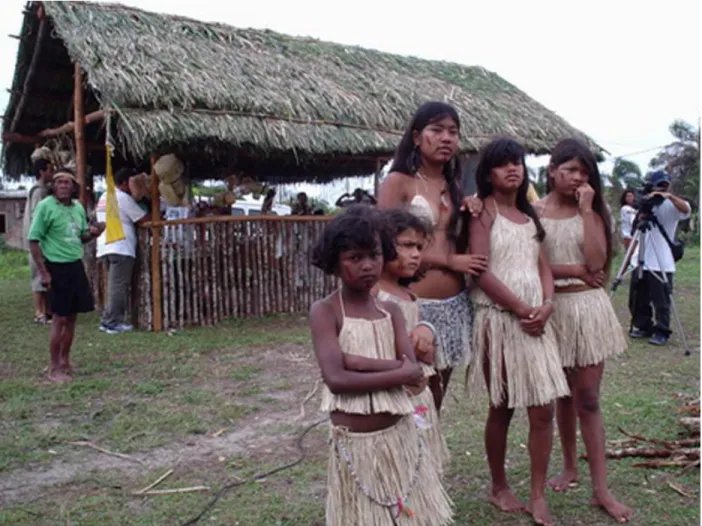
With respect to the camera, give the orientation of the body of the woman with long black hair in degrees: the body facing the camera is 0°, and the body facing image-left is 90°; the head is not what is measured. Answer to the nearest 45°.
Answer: approximately 315°

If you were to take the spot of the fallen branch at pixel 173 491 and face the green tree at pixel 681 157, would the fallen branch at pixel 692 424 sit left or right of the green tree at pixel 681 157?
right

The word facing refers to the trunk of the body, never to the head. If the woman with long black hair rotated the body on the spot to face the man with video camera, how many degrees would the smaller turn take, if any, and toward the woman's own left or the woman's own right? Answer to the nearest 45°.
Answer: approximately 90° to the woman's own left

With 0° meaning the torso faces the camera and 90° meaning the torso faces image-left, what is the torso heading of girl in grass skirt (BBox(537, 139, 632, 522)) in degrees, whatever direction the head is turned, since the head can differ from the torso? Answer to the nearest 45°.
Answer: approximately 0°

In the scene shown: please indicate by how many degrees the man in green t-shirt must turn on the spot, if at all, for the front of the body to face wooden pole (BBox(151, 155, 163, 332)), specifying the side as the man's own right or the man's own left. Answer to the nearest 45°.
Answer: approximately 90° to the man's own left

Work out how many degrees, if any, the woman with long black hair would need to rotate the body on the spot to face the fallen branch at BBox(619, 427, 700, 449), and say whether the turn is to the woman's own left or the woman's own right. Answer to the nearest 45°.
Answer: approximately 90° to the woman's own left

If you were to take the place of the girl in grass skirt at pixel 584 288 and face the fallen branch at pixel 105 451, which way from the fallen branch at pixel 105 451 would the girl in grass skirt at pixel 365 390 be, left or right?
left

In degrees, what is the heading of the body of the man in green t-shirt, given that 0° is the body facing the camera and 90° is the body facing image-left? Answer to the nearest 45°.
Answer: approximately 315°
